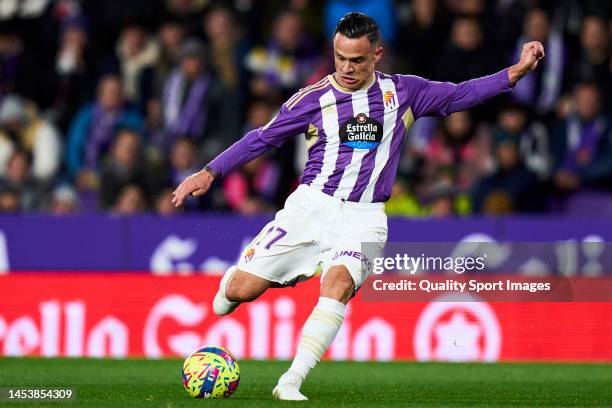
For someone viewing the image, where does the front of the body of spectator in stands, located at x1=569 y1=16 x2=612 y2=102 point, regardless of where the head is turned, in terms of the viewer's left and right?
facing the viewer

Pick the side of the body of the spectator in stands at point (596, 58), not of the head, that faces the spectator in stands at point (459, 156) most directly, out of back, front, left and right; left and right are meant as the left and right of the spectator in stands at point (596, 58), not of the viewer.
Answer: right

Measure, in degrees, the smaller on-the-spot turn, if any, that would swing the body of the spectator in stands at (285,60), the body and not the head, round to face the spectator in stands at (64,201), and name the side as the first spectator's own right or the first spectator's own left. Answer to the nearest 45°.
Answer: approximately 90° to the first spectator's own right

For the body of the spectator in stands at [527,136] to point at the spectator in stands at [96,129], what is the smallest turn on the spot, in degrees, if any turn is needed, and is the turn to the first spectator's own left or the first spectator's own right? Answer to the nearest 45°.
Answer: approximately 90° to the first spectator's own right

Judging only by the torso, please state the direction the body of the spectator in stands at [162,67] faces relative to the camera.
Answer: toward the camera

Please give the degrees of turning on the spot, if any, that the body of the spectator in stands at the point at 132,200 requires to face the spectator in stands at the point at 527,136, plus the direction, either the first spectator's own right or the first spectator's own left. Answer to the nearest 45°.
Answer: approximately 90° to the first spectator's own left

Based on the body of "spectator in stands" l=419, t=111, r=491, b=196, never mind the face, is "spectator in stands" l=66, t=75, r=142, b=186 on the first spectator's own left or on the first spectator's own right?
on the first spectator's own right

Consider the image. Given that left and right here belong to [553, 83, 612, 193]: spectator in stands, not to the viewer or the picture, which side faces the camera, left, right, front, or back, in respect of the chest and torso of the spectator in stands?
front
